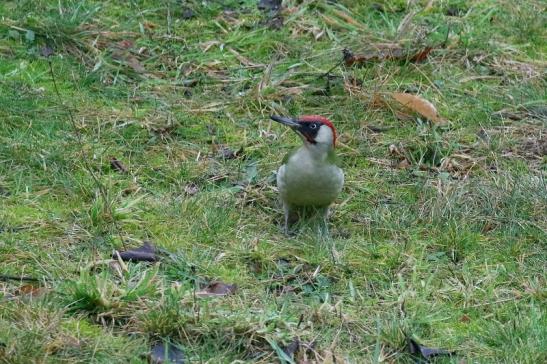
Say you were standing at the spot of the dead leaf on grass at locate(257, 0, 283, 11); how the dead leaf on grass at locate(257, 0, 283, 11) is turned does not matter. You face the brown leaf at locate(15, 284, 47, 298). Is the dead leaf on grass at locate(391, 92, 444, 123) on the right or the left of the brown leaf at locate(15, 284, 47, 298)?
left

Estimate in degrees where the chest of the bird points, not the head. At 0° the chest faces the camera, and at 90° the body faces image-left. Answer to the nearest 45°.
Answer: approximately 0°

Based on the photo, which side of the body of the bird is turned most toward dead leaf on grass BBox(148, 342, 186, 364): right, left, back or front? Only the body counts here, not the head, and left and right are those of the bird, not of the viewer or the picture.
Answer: front

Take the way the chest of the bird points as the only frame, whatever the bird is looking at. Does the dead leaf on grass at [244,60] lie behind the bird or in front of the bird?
behind

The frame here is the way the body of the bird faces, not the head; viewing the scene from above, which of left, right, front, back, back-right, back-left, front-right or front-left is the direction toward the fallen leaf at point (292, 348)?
front

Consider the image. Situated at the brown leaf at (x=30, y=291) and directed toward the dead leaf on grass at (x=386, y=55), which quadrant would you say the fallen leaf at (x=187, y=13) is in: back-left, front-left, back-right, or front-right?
front-left

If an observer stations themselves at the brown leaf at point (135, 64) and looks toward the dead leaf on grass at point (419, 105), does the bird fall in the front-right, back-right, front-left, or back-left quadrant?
front-right

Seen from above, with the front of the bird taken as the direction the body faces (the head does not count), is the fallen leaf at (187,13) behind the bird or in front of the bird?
behind

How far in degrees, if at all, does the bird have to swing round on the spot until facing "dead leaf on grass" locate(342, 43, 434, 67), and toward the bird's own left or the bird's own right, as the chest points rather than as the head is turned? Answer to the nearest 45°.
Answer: approximately 180°

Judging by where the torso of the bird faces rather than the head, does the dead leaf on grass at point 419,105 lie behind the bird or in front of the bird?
behind

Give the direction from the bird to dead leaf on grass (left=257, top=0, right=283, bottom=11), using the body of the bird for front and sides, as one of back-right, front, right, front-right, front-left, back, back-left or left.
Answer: back

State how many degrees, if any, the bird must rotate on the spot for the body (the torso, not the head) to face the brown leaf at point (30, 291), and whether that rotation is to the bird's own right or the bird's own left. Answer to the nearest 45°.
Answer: approximately 45° to the bird's own right

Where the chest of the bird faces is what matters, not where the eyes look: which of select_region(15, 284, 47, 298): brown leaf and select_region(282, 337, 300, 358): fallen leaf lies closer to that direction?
the fallen leaf
